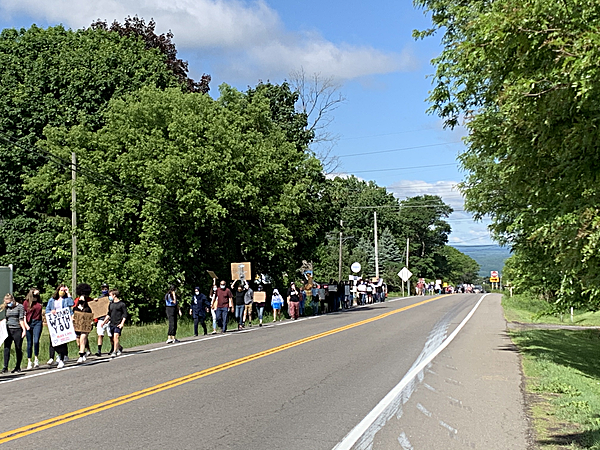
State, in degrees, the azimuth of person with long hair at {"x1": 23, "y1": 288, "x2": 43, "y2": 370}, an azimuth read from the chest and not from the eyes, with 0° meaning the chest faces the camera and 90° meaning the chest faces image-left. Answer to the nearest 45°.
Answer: approximately 0°

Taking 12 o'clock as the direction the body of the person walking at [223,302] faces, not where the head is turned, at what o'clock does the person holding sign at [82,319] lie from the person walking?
The person holding sign is roughly at 1 o'clock from the person walking.

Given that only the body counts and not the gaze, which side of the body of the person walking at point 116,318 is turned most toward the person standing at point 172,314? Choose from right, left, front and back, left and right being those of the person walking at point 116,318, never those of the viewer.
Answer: back

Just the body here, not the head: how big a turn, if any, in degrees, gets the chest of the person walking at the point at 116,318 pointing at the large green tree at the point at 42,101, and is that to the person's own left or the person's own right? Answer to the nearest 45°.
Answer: approximately 135° to the person's own right

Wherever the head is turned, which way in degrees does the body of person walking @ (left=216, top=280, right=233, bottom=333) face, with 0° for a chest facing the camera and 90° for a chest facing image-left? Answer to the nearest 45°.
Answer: approximately 0°

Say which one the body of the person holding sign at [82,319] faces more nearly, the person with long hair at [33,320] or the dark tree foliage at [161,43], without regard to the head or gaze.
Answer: the person with long hair
